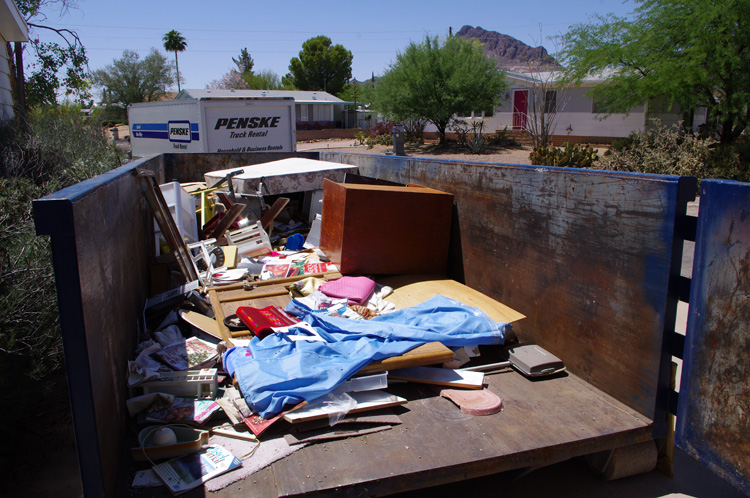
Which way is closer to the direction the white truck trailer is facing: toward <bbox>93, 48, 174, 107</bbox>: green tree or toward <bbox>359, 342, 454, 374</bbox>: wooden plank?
the green tree

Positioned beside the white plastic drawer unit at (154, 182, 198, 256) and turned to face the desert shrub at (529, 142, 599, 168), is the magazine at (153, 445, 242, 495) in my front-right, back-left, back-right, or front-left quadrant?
back-right

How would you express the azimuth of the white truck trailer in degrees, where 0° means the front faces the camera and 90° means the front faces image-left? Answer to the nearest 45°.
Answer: approximately 135°

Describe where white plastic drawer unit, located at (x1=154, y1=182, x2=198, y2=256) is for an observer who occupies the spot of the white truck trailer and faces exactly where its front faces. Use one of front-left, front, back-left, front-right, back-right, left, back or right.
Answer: back-left

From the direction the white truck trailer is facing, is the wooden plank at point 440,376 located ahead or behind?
behind

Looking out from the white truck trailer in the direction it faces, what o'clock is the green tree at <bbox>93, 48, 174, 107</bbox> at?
The green tree is roughly at 1 o'clock from the white truck trailer.
